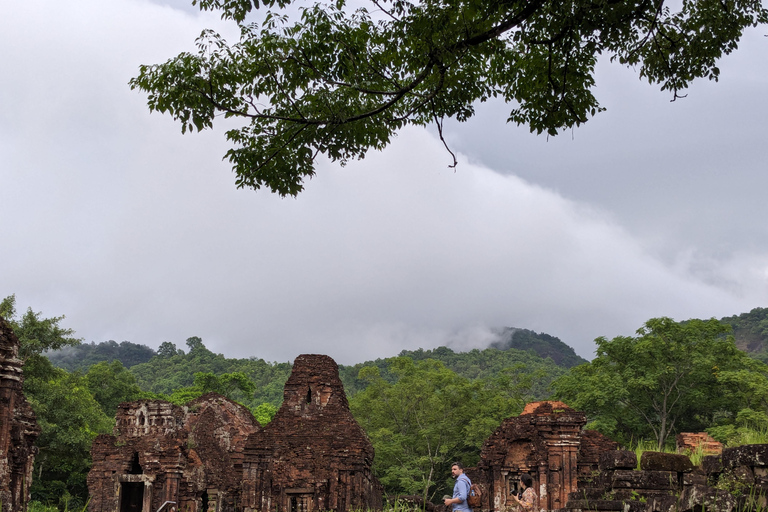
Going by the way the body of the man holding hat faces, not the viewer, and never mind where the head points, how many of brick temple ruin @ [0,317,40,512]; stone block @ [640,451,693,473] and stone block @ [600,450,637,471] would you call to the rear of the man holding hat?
2

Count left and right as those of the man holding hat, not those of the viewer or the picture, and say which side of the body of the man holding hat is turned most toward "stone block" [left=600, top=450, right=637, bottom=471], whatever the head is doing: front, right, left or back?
back

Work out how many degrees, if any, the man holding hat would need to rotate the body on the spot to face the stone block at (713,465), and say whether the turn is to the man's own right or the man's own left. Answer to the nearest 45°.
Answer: approximately 135° to the man's own left

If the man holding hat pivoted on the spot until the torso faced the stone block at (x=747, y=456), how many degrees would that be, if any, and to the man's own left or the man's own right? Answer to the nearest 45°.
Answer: approximately 135° to the man's own left

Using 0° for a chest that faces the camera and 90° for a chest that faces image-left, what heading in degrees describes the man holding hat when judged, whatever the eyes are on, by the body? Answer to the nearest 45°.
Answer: approximately 90°

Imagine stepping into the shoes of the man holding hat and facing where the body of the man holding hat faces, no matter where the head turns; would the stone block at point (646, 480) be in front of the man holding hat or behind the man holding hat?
behind

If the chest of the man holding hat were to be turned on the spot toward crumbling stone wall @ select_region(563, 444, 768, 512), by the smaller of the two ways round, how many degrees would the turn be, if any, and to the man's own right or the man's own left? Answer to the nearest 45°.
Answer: approximately 135° to the man's own left

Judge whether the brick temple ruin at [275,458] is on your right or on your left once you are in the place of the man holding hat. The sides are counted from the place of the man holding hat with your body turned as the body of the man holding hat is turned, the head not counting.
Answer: on your right

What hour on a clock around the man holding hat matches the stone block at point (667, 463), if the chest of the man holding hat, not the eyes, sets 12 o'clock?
The stone block is roughly at 6 o'clock from the man holding hat.
